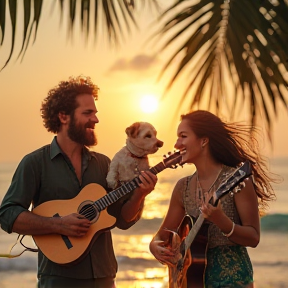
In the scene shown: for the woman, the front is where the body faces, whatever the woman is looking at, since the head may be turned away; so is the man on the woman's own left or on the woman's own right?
on the woman's own right

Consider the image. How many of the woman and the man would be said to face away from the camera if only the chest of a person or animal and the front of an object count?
0

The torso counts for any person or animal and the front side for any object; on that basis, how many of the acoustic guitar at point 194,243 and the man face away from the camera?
0

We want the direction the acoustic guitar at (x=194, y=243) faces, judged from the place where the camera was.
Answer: facing the viewer and to the left of the viewer

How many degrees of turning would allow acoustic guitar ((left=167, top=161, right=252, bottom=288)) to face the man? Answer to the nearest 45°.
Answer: approximately 90° to its right

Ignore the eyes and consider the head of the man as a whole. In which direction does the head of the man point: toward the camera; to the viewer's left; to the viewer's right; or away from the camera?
to the viewer's right

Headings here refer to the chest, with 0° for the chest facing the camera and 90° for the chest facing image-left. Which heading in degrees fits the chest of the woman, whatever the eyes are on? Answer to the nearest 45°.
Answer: approximately 45°

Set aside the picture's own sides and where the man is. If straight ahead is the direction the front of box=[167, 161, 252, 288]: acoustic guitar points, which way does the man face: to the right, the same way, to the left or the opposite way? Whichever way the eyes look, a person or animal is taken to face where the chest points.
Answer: to the left
